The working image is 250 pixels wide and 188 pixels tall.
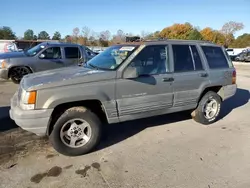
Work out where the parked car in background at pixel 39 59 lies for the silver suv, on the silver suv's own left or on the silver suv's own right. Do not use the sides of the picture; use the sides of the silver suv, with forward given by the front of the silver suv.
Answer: on the silver suv's own right

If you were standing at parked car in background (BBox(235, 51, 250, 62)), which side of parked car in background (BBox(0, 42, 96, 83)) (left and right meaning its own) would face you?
back

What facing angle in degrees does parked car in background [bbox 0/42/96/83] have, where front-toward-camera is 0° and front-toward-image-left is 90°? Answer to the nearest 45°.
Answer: approximately 45°

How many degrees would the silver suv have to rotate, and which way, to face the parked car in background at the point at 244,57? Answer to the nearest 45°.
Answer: approximately 180°

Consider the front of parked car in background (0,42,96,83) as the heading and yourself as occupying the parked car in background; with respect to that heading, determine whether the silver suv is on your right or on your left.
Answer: on your left

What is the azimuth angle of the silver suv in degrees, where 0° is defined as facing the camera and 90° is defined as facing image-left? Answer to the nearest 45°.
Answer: approximately 45°
